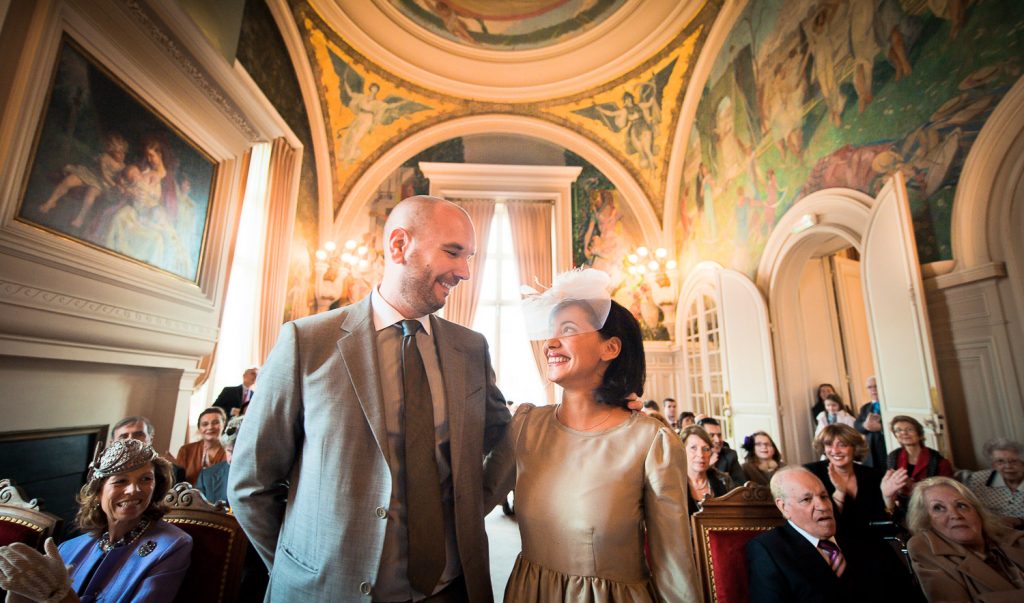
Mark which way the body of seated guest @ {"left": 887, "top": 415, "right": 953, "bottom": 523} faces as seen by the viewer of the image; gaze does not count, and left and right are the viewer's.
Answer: facing the viewer and to the left of the viewer

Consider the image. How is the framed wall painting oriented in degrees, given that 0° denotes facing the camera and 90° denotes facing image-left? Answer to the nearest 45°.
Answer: approximately 315°

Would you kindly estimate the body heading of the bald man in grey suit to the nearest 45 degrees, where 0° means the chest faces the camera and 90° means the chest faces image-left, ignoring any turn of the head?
approximately 315°

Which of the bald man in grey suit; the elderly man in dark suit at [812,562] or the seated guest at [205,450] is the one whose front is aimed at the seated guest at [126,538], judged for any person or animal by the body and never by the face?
the seated guest at [205,450]

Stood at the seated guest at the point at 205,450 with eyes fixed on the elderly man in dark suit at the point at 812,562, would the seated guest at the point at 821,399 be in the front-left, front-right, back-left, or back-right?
front-left

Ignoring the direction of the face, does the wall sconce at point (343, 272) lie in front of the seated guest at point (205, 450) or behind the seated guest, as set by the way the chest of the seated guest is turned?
behind

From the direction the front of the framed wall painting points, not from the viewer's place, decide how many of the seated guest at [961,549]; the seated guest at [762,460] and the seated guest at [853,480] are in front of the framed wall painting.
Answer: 3

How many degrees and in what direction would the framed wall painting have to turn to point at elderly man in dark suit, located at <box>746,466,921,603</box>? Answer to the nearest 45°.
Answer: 0° — it already faces them

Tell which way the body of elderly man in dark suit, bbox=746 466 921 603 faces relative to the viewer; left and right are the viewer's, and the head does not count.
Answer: facing the viewer and to the right of the viewer

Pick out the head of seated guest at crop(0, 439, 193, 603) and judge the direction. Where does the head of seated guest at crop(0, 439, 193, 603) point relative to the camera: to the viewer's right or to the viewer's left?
to the viewer's right

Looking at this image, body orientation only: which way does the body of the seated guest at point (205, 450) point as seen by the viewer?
toward the camera

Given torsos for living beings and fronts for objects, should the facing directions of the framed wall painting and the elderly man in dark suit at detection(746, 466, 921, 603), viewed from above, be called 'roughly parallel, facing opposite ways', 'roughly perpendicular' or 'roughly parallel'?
roughly perpendicular
